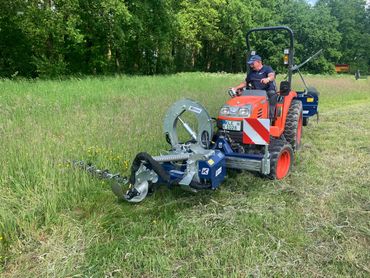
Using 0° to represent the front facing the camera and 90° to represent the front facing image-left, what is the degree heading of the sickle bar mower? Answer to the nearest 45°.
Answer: approximately 45°
